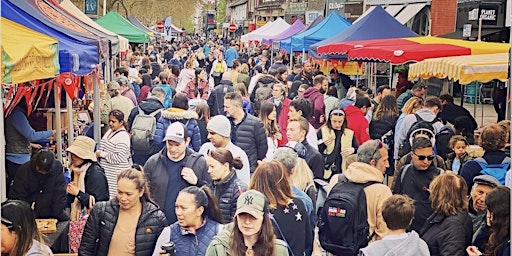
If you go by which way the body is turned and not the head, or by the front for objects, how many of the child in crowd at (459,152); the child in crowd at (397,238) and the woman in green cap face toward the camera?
2

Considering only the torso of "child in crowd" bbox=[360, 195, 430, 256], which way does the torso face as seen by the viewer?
away from the camera

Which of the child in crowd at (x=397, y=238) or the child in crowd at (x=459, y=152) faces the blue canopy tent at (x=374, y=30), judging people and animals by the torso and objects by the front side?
the child in crowd at (x=397, y=238)

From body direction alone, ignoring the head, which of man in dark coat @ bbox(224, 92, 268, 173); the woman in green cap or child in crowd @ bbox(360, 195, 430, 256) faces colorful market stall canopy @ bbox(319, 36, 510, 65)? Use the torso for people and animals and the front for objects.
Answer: the child in crowd

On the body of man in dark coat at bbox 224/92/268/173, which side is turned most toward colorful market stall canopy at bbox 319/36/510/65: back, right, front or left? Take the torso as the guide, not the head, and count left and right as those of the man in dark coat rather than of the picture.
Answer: back

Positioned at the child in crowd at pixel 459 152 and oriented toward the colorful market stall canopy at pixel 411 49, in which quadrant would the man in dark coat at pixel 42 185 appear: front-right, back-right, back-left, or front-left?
back-left

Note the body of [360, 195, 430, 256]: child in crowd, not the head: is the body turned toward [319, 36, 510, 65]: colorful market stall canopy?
yes

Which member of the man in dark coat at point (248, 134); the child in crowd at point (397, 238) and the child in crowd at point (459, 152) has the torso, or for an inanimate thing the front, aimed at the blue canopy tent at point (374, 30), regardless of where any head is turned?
the child in crowd at point (397, 238)

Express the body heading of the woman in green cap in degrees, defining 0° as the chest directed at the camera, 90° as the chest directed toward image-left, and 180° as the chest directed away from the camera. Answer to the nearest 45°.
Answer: approximately 0°

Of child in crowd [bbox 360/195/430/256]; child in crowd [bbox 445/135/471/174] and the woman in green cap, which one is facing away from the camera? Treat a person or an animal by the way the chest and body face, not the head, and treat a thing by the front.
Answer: child in crowd [bbox 360/195/430/256]

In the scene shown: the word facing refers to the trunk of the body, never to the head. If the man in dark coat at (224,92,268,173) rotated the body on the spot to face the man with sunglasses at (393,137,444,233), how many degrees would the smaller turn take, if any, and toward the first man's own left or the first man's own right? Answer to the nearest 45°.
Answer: approximately 90° to the first man's own left

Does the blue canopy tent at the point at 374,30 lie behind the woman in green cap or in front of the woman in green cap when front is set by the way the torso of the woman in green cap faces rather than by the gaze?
behind

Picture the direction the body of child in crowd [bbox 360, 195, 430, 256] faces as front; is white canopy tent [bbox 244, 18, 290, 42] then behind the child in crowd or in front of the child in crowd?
in front
